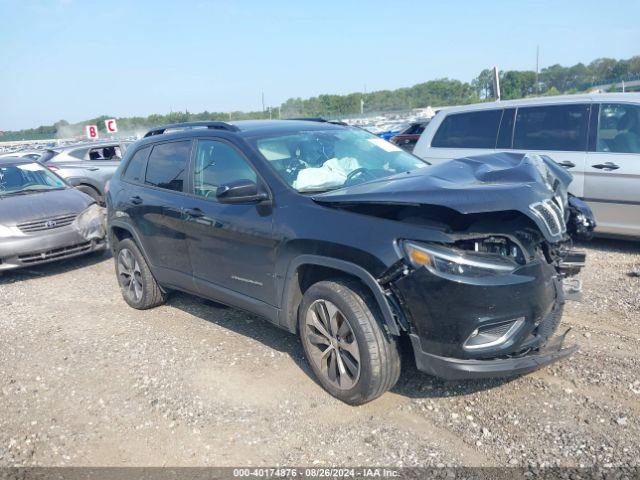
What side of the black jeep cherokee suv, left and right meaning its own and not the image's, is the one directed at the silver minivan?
left

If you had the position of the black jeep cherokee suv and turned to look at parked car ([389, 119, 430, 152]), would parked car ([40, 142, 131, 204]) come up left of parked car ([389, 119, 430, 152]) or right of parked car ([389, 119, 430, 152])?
left

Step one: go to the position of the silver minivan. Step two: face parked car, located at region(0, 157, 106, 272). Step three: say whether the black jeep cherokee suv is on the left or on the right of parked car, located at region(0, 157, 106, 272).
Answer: left

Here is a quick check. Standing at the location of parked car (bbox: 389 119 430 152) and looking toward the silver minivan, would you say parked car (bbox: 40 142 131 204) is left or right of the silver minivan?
right

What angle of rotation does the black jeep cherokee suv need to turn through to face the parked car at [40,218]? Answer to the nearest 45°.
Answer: approximately 180°

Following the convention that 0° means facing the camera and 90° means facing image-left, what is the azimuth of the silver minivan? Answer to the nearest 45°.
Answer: approximately 270°

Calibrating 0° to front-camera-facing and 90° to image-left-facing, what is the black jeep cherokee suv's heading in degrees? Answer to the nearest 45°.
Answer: approximately 315°

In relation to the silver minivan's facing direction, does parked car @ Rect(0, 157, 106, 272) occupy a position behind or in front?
behind

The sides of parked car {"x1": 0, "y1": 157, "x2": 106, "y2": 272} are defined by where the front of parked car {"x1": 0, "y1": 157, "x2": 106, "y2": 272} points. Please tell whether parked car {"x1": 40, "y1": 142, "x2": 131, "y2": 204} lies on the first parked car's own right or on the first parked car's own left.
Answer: on the first parked car's own left

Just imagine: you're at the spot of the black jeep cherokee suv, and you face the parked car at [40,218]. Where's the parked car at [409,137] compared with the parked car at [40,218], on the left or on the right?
right

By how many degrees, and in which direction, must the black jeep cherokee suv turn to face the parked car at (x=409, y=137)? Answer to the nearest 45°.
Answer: approximately 135° to its left

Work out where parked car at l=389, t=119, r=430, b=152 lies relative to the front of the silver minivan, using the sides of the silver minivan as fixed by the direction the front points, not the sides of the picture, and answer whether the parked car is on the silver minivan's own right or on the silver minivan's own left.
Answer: on the silver minivan's own left
